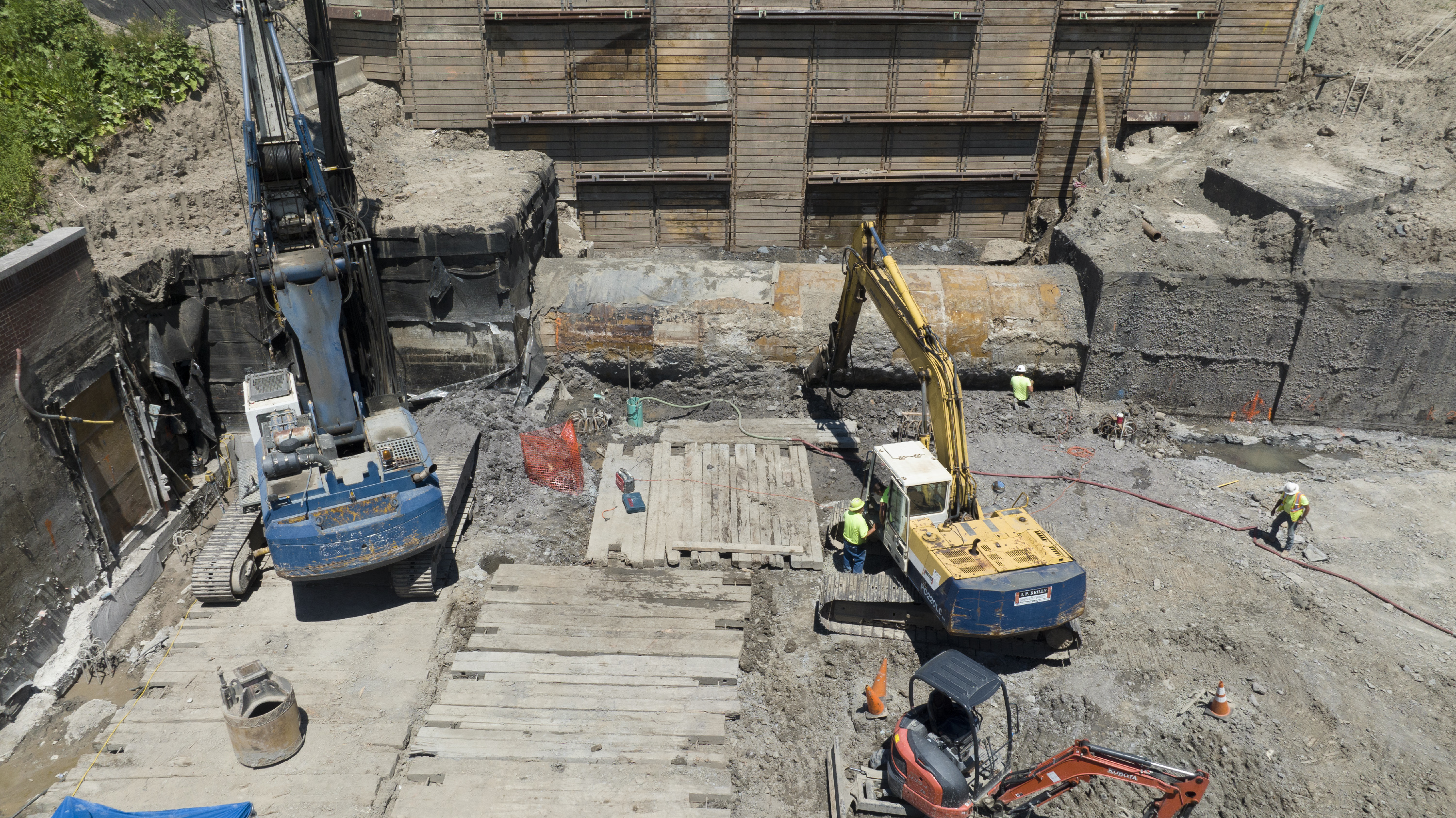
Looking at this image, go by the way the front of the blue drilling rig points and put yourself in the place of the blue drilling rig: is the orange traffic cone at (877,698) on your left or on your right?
on your right

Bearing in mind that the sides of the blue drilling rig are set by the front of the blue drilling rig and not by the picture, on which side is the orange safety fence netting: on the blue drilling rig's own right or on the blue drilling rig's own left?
on the blue drilling rig's own right

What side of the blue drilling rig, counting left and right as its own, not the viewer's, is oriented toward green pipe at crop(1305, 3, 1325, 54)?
right

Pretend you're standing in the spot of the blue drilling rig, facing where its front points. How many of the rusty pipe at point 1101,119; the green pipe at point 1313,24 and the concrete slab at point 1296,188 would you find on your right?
3

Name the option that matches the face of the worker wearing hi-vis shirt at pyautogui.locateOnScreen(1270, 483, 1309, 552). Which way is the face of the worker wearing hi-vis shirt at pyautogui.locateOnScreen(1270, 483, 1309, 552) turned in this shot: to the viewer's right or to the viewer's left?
to the viewer's left

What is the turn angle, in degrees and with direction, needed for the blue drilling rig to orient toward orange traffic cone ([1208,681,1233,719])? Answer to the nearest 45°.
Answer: approximately 135° to its right

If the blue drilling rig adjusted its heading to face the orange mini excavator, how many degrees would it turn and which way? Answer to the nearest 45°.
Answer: approximately 135° to its right

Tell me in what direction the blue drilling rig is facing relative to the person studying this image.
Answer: facing away from the viewer

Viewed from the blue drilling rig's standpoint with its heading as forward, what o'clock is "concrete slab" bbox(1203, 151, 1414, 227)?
The concrete slab is roughly at 3 o'clock from the blue drilling rig.

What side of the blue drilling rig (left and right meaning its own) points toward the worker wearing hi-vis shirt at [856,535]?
right

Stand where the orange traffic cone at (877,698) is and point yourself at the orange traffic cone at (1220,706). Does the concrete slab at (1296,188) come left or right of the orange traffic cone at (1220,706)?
left
